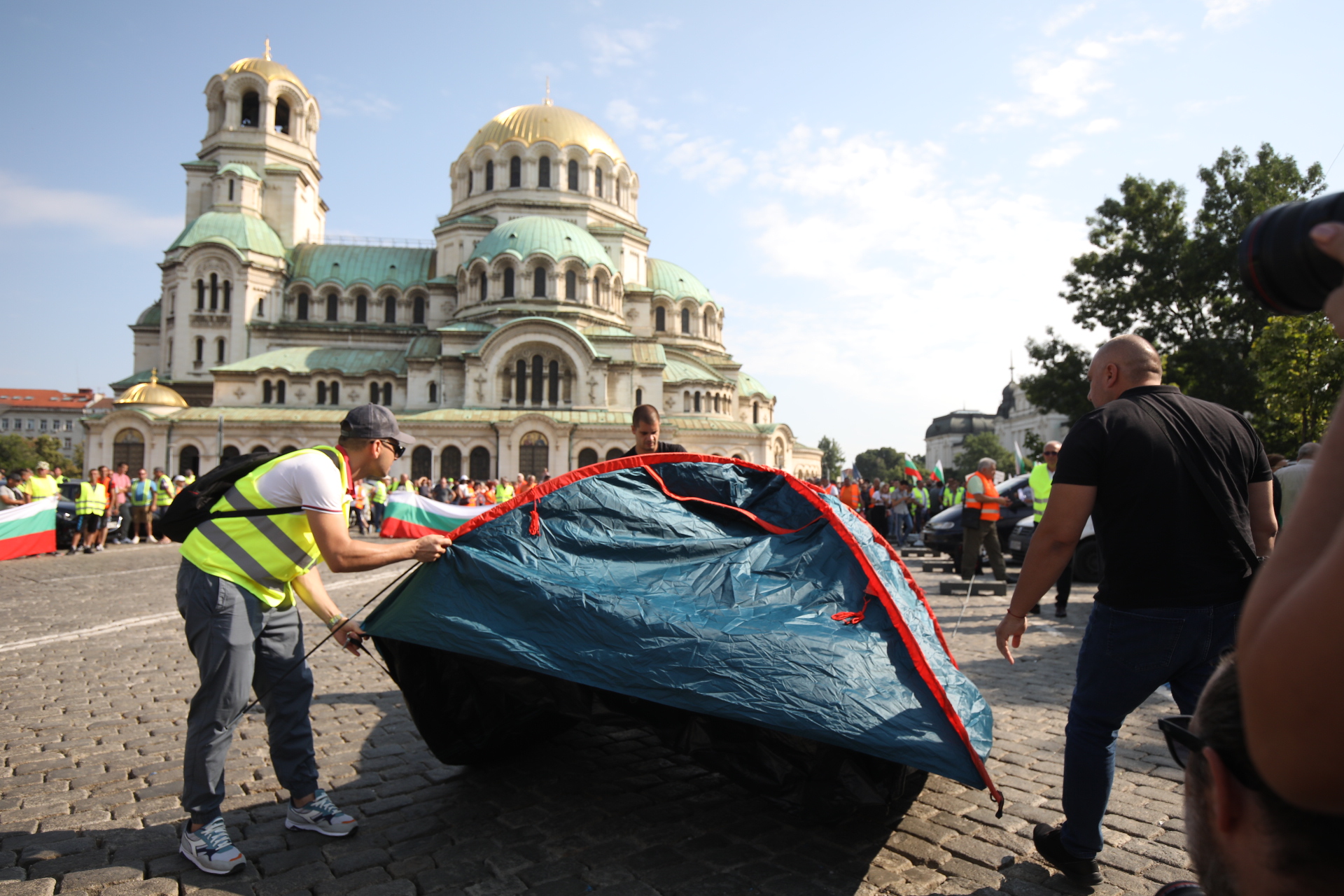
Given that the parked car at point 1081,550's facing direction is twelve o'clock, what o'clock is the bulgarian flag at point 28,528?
The bulgarian flag is roughly at 1 o'clock from the parked car.

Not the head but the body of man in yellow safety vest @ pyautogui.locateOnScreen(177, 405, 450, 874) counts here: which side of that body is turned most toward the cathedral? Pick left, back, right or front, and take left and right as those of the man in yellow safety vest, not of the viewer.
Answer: left

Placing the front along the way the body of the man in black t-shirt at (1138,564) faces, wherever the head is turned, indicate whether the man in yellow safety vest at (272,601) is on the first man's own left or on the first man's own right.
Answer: on the first man's own left

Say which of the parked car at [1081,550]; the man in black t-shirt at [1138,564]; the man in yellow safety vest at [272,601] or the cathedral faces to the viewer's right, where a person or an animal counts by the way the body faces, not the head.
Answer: the man in yellow safety vest

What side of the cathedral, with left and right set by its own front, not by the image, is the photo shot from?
left

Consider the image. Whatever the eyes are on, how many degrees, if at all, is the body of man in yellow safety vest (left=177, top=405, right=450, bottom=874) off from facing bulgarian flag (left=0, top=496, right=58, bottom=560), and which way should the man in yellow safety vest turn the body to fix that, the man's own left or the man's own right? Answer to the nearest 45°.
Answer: approximately 90° to the man's own left

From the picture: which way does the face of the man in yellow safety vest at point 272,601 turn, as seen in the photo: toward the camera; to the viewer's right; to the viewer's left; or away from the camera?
to the viewer's right

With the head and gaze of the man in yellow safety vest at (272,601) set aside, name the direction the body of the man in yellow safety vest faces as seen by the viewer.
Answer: to the viewer's right

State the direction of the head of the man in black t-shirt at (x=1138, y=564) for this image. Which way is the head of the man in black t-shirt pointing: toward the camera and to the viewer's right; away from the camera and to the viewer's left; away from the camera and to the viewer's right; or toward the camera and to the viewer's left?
away from the camera and to the viewer's left

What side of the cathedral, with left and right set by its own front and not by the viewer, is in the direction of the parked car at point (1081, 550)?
left

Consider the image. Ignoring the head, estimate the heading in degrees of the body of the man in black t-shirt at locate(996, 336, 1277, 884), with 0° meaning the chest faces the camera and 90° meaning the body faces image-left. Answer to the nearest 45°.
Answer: approximately 135°

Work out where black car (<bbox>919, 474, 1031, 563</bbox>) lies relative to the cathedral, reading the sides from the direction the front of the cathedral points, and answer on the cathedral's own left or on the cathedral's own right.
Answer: on the cathedral's own left
